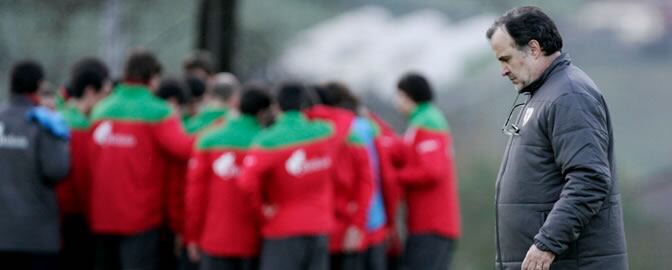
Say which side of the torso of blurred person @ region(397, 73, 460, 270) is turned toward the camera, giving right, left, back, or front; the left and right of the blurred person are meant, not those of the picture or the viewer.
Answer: left

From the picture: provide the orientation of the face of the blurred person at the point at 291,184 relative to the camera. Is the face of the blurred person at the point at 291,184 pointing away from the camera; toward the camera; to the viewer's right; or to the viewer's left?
away from the camera

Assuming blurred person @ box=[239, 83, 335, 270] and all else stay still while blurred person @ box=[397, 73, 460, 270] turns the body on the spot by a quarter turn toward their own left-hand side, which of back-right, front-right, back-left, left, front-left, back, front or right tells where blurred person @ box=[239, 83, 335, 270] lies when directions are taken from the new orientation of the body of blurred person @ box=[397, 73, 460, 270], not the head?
front-right

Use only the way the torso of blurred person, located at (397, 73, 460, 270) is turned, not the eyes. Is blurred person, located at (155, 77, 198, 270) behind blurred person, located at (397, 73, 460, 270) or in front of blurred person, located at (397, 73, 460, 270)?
in front

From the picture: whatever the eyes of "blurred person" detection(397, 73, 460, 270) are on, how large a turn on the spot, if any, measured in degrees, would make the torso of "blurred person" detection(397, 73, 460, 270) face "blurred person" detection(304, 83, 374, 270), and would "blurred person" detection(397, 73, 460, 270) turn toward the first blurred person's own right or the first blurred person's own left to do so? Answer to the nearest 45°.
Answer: approximately 45° to the first blurred person's own left

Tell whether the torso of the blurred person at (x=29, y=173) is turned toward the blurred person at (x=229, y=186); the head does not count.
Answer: no

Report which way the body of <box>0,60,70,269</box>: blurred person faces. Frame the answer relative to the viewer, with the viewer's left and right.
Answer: facing away from the viewer and to the right of the viewer

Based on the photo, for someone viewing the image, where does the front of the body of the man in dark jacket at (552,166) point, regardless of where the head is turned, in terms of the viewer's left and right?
facing to the left of the viewer
